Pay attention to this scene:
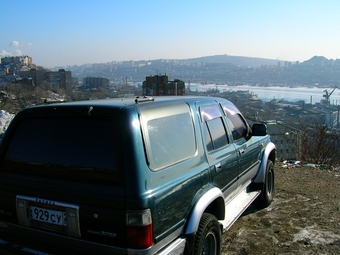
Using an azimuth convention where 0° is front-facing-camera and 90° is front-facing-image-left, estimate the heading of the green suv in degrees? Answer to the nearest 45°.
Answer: approximately 225°

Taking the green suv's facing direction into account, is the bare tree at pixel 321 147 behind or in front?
in front
